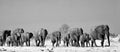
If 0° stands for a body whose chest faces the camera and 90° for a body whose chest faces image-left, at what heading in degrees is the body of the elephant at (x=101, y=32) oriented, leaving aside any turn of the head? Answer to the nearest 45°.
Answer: approximately 315°
